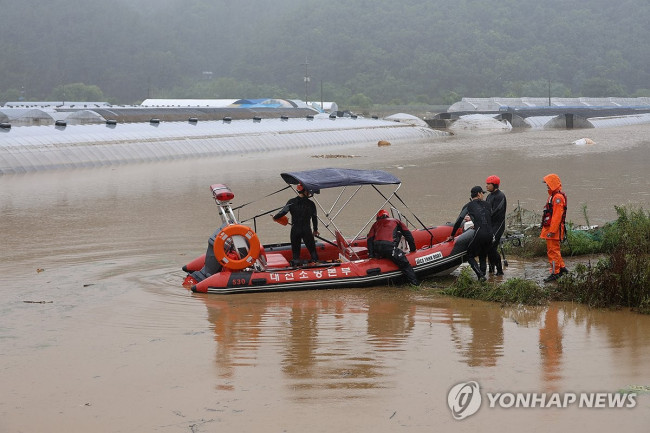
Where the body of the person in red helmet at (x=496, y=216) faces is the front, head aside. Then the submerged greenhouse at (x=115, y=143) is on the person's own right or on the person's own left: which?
on the person's own right

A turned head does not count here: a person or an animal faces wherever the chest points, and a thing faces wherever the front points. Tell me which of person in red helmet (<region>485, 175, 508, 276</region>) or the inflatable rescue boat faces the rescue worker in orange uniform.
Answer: the inflatable rescue boat

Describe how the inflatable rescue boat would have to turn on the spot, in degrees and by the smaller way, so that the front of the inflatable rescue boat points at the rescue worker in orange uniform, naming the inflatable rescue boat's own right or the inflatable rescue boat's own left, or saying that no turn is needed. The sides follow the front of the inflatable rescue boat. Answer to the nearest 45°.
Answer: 0° — it already faces them

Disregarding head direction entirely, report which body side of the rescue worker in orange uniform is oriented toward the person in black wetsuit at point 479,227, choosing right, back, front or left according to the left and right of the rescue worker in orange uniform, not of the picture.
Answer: front

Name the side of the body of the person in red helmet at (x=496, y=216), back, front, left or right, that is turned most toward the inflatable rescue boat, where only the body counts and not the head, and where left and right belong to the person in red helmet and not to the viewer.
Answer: front

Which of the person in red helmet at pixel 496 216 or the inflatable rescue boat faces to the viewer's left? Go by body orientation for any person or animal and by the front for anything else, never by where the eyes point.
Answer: the person in red helmet

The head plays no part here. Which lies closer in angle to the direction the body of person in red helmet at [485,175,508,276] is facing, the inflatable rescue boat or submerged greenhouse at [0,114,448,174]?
the inflatable rescue boat

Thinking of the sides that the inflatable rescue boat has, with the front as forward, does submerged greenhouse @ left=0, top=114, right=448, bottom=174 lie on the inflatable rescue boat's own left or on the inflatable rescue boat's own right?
on the inflatable rescue boat's own left

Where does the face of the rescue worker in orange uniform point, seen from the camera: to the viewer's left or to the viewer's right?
to the viewer's left

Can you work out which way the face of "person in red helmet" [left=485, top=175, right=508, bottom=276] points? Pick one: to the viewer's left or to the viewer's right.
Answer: to the viewer's left

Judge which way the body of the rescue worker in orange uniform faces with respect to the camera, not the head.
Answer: to the viewer's left

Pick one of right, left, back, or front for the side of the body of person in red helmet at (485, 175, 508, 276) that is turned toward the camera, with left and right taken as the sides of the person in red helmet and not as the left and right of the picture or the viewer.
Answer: left

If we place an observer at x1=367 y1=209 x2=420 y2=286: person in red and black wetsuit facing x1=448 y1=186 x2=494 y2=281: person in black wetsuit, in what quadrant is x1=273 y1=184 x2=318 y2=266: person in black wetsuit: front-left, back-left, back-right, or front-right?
back-left

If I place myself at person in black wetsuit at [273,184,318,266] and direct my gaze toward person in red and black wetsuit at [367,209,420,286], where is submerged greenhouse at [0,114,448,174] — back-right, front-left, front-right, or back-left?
back-left

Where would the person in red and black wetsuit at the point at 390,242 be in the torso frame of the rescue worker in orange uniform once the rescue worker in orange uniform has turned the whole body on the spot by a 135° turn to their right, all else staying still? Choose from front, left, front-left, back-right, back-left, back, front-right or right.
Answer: back-left

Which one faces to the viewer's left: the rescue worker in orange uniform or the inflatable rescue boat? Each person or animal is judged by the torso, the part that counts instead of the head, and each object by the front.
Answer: the rescue worker in orange uniform
